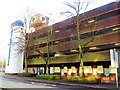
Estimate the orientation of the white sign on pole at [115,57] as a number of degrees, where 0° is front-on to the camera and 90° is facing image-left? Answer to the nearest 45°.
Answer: approximately 0°
